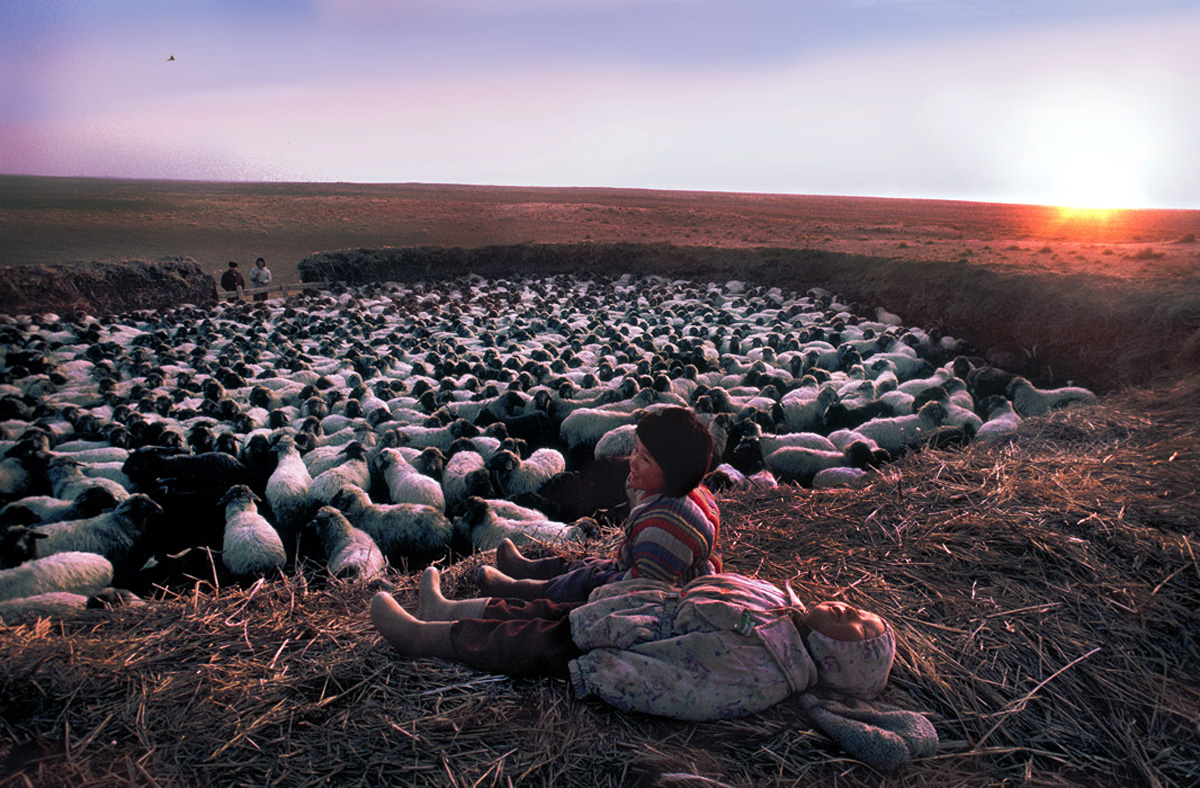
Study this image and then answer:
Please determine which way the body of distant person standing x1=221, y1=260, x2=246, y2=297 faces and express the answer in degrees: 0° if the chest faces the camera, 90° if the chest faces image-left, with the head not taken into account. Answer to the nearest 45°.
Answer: approximately 0°

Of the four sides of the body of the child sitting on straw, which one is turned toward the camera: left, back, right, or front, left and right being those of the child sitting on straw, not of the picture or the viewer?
left

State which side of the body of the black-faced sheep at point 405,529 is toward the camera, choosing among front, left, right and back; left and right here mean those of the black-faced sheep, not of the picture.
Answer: left

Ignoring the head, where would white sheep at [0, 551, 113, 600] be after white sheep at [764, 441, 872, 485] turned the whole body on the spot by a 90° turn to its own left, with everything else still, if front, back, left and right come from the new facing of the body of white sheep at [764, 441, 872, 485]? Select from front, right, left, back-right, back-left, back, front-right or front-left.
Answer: back-left

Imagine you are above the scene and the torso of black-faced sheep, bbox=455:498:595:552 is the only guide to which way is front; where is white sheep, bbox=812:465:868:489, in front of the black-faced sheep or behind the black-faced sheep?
behind

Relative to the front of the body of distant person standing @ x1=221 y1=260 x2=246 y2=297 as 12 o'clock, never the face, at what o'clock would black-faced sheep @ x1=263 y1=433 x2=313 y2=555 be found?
The black-faced sheep is roughly at 12 o'clock from the distant person standing.

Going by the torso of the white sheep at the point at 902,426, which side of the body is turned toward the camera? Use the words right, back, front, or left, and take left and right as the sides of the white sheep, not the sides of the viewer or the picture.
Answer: right

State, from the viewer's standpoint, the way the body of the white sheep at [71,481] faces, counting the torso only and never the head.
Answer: to the viewer's left
